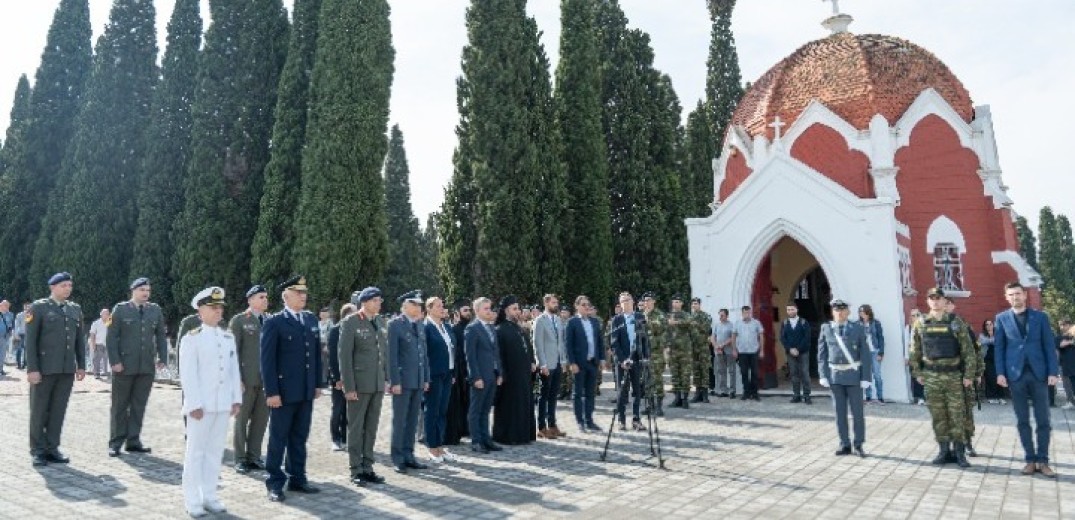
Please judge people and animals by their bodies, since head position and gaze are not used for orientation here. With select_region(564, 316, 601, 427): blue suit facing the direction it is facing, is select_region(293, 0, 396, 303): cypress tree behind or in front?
behind

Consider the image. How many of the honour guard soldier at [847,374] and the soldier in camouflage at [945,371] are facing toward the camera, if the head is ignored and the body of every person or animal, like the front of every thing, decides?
2

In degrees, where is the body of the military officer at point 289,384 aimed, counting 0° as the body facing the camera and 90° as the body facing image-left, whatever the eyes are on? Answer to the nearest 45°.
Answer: approximately 315°

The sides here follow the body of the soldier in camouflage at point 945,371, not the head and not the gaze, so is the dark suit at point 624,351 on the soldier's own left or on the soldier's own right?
on the soldier's own right

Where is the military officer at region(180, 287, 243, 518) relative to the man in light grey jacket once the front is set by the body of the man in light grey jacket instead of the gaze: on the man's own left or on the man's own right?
on the man's own right

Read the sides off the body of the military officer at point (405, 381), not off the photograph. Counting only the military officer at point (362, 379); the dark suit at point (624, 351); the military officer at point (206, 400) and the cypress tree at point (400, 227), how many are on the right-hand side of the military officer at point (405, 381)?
2

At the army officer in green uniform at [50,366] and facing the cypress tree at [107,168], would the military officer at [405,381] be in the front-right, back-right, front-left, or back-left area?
back-right

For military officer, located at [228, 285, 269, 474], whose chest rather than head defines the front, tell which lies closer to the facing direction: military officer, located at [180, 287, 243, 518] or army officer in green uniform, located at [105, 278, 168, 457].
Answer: the military officer

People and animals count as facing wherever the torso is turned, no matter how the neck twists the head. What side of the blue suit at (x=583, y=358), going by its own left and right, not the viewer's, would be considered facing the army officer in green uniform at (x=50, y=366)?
right
